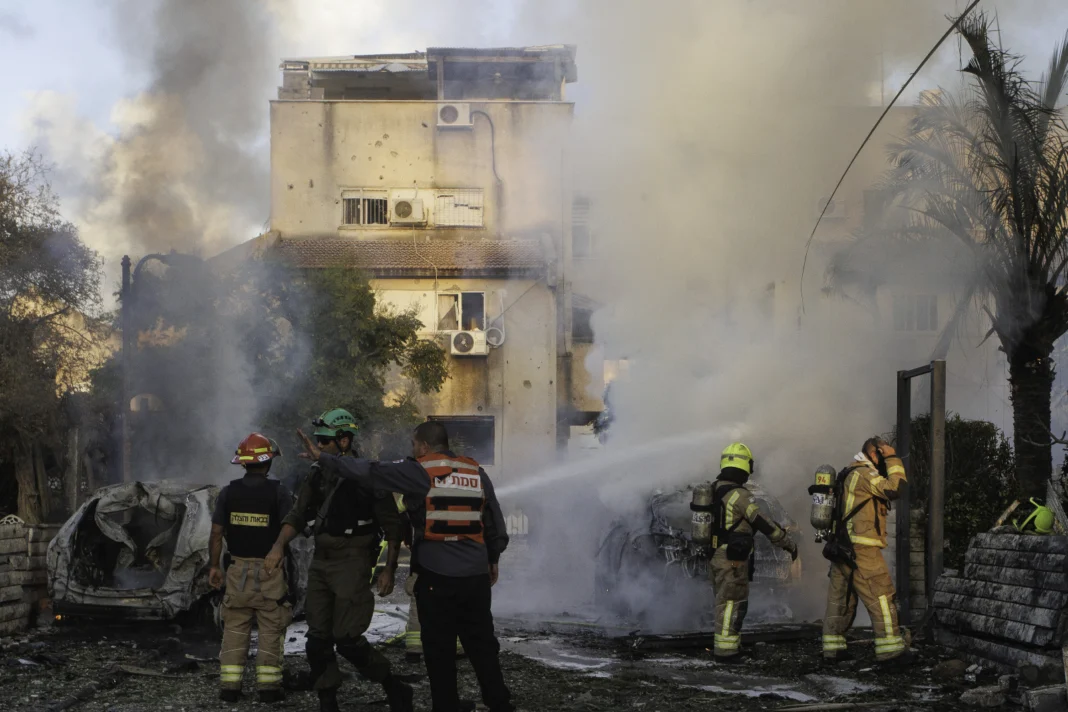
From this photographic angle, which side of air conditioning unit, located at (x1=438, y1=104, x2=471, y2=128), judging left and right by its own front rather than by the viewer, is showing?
front

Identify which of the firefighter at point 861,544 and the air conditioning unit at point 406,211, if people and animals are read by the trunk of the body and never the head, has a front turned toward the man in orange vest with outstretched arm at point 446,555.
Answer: the air conditioning unit

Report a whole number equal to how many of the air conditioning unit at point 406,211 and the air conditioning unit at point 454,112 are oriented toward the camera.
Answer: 2

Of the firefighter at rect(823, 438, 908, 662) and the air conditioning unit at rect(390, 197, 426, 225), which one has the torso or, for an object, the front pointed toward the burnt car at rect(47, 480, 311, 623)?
the air conditioning unit

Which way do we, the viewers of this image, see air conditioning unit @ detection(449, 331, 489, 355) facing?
facing the viewer

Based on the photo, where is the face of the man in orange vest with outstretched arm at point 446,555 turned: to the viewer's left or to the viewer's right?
to the viewer's left

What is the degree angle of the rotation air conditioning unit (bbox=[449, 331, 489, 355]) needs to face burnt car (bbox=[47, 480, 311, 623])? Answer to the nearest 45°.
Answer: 0° — it already faces it

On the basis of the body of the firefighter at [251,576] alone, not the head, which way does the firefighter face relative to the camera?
away from the camera

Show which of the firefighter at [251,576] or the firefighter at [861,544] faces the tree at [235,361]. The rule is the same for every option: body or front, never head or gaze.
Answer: the firefighter at [251,576]

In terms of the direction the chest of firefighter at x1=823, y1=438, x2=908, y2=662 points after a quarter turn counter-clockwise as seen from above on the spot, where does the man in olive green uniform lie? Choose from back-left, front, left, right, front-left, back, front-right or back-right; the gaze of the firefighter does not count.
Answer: back-left

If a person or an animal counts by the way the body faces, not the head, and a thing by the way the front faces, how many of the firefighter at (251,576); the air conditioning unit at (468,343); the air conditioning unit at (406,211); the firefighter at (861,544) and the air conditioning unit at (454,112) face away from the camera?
1

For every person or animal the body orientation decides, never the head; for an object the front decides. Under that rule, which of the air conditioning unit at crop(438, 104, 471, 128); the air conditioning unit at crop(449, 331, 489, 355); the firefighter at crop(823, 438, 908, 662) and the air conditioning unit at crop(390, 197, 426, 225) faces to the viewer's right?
the firefighter

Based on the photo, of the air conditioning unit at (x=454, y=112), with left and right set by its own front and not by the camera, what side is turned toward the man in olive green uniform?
front
